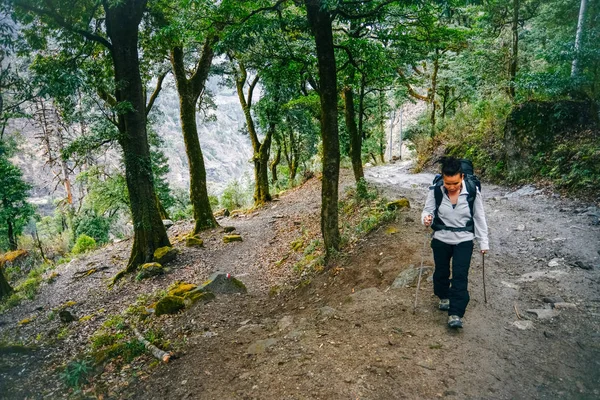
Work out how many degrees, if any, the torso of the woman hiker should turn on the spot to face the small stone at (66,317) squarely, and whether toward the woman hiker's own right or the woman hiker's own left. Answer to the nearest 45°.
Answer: approximately 90° to the woman hiker's own right

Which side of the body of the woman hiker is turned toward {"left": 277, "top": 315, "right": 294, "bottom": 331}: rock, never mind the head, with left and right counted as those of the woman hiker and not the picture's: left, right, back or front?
right

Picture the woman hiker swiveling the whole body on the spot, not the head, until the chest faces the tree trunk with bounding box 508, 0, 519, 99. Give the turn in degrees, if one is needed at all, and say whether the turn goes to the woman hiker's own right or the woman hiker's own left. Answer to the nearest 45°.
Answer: approximately 180°

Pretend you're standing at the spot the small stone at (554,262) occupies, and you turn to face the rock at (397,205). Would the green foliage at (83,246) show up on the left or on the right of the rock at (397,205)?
left

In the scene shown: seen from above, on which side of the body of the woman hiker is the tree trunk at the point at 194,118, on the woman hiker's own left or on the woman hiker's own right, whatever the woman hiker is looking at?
on the woman hiker's own right

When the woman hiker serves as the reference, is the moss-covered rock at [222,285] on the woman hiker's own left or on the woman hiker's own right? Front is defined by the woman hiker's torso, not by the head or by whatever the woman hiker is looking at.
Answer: on the woman hiker's own right

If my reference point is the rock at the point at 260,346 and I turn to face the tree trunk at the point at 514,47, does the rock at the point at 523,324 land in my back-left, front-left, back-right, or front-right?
front-right

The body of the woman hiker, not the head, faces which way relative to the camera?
toward the camera

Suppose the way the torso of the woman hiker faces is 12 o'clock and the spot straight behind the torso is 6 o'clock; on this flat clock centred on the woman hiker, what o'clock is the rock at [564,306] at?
The rock is roughly at 8 o'clock from the woman hiker.

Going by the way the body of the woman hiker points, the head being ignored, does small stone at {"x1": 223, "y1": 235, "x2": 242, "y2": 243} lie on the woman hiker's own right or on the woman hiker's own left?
on the woman hiker's own right

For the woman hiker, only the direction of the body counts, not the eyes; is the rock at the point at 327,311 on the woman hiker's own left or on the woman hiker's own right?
on the woman hiker's own right
